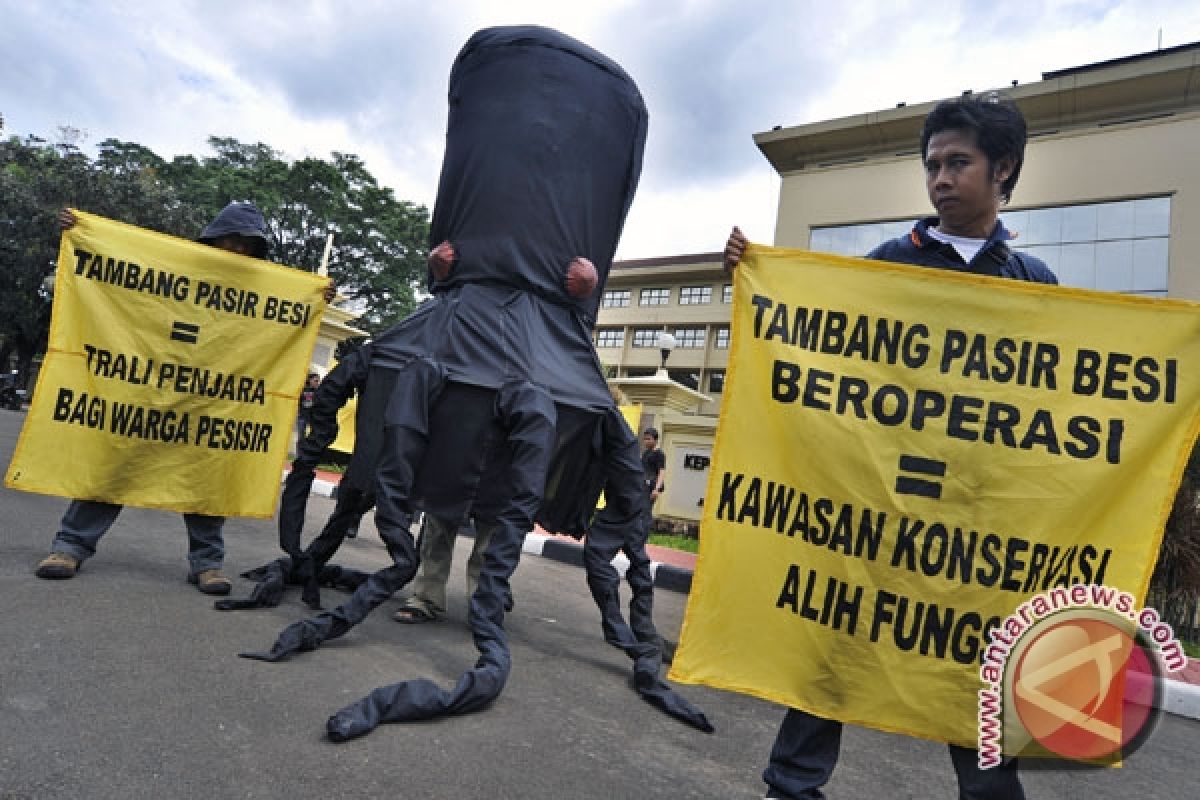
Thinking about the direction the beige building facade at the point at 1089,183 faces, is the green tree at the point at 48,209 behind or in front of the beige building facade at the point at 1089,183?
in front

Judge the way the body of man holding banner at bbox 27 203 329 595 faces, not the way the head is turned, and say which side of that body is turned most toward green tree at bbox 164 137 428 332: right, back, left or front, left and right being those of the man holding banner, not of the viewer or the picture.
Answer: back

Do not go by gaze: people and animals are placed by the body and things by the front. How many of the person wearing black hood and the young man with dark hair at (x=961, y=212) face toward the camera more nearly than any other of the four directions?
2

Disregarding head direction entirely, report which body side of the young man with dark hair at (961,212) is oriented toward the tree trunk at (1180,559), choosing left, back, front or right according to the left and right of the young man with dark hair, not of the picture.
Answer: back

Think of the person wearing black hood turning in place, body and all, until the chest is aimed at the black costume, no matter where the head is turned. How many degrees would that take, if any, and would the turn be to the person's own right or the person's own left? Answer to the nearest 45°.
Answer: approximately 45° to the person's own left

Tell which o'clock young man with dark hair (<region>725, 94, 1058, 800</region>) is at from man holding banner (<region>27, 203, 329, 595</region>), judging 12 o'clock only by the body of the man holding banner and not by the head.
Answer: The young man with dark hair is roughly at 11 o'clock from the man holding banner.

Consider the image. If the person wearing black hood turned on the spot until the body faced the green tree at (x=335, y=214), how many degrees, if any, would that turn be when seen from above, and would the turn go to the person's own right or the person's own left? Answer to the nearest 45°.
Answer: approximately 180°

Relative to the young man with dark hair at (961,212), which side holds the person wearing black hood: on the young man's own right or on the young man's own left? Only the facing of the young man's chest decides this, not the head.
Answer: on the young man's own right

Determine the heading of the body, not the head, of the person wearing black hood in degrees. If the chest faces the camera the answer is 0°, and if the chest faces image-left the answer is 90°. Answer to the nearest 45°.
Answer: approximately 0°
